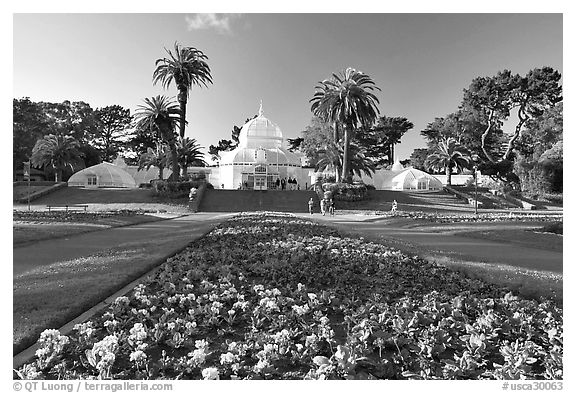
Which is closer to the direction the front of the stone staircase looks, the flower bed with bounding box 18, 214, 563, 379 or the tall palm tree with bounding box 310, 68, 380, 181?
the flower bed

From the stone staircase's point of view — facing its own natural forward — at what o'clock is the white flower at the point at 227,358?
The white flower is roughly at 12 o'clock from the stone staircase.

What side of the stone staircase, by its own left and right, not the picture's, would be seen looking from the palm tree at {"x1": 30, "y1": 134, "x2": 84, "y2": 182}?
right

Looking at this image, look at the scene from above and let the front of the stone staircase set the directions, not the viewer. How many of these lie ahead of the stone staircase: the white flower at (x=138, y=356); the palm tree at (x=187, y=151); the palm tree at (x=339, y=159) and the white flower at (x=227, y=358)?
2

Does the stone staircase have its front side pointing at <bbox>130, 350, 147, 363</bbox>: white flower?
yes

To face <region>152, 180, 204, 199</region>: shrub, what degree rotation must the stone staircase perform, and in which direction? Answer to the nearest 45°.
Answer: approximately 90° to its right

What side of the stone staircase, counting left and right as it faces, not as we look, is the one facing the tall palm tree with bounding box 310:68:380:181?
left

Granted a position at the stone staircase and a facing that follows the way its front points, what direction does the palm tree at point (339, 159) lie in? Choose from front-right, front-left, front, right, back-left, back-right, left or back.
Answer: back-left

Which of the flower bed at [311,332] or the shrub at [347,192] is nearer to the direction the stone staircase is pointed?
the flower bed

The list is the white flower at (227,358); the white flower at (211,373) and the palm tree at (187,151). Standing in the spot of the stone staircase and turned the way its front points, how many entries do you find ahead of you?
2

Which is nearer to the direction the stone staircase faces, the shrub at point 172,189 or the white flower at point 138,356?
the white flower

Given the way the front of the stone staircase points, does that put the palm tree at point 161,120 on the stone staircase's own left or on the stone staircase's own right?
on the stone staircase's own right

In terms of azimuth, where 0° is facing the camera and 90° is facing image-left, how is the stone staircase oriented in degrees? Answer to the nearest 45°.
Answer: approximately 0°
